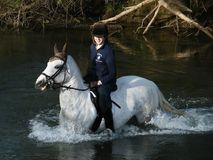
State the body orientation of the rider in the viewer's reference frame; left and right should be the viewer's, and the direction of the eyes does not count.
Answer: facing the viewer and to the left of the viewer

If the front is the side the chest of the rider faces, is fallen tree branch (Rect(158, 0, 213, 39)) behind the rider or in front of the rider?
behind
